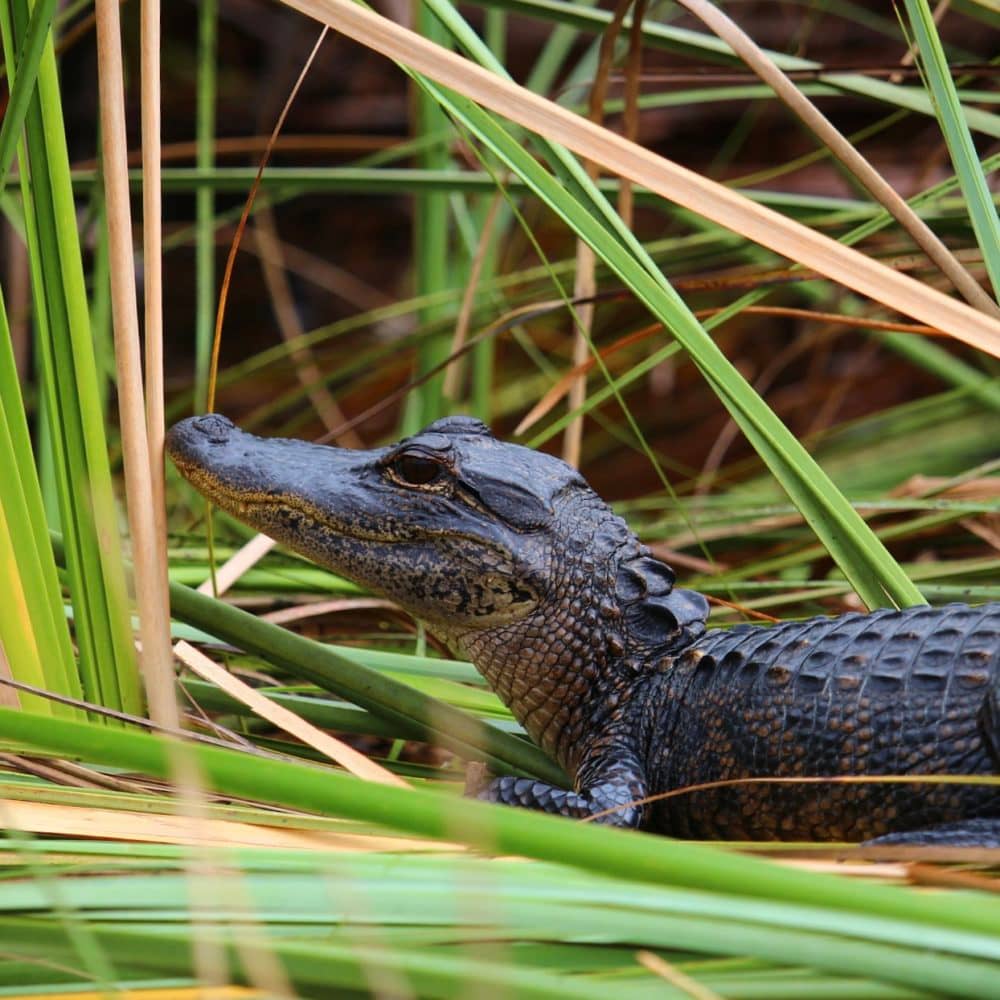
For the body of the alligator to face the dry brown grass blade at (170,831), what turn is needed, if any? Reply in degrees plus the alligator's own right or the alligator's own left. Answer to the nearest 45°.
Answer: approximately 45° to the alligator's own left

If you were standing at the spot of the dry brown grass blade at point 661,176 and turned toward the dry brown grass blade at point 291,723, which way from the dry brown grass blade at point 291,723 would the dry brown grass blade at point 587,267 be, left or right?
right

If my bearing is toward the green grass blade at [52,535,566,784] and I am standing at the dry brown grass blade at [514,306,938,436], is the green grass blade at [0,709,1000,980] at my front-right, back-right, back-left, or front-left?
front-left

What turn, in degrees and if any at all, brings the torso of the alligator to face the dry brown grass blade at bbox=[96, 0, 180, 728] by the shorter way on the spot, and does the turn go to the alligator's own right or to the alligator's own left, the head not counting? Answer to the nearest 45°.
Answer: approximately 45° to the alligator's own left

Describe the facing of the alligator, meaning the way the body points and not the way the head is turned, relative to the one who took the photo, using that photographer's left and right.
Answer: facing to the left of the viewer
